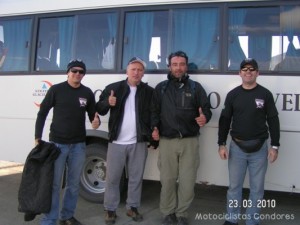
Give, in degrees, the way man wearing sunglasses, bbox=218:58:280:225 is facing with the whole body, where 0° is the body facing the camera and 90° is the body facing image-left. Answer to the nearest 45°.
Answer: approximately 0°

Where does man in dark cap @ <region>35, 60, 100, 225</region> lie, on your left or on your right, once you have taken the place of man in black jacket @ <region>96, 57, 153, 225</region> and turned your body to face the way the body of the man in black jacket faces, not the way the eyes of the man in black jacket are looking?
on your right

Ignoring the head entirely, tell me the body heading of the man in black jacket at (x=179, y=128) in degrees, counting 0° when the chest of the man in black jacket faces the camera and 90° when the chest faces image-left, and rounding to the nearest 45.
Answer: approximately 0°

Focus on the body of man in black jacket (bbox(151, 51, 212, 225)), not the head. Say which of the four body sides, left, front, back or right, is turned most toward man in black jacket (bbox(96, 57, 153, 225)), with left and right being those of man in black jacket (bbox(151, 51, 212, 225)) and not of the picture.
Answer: right

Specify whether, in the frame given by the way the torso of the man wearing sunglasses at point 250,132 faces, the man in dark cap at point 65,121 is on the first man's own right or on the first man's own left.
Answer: on the first man's own right

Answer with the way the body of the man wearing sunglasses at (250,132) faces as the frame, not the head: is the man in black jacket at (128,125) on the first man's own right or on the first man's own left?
on the first man's own right
